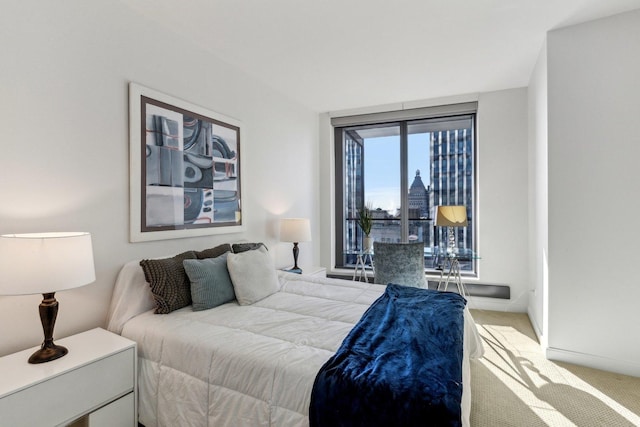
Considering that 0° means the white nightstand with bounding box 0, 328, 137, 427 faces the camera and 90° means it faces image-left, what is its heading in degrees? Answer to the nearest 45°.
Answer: approximately 315°

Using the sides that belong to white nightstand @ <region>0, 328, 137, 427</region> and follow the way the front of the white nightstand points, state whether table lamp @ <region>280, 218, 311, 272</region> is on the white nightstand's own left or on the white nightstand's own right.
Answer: on the white nightstand's own left
